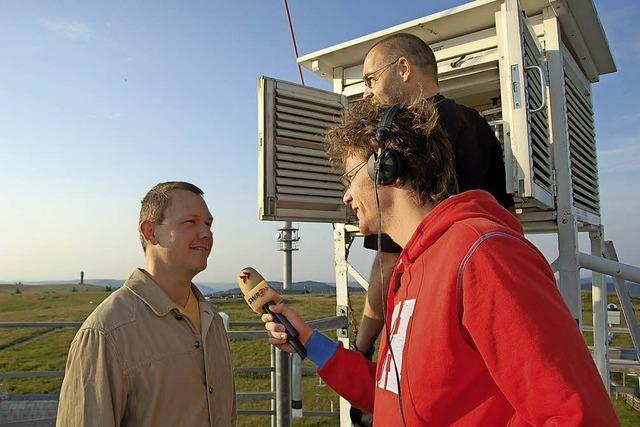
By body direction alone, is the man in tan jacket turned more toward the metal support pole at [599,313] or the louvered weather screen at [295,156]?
the metal support pole

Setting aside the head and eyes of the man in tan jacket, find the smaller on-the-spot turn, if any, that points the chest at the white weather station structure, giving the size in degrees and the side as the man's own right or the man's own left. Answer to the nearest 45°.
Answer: approximately 45° to the man's own left

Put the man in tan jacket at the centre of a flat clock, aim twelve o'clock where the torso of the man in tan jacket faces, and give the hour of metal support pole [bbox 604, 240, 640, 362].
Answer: The metal support pole is roughly at 10 o'clock from the man in tan jacket.

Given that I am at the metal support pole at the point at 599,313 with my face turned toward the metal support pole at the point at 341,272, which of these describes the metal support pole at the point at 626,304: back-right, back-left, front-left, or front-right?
back-right

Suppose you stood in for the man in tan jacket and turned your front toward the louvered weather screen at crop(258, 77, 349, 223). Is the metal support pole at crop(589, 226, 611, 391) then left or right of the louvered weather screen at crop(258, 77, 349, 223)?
right

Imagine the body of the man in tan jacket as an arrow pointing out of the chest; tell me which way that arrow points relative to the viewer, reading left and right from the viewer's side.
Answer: facing the viewer and to the right of the viewer

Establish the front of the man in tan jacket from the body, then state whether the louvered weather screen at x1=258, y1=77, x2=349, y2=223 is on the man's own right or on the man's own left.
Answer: on the man's own left

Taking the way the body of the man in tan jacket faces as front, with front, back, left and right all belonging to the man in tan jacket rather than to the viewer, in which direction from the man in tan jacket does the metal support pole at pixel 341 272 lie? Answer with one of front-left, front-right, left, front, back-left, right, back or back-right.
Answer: left
